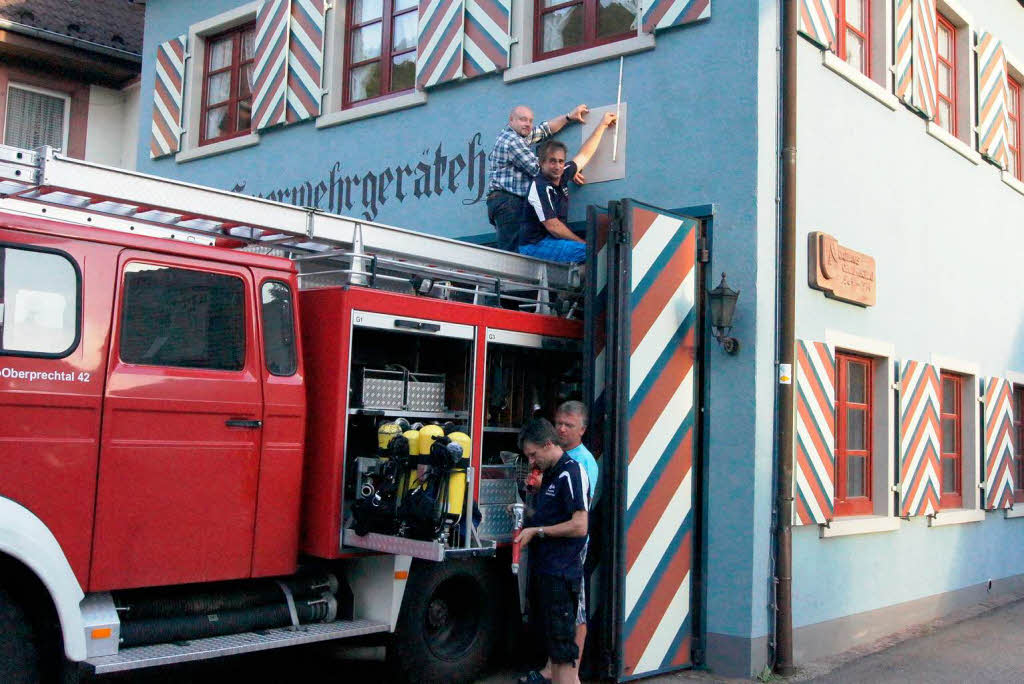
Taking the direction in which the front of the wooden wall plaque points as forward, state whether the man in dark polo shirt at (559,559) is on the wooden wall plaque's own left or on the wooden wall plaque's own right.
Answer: on the wooden wall plaque's own right

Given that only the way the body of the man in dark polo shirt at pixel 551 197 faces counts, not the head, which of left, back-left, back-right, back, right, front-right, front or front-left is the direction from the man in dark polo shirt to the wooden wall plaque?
front-left

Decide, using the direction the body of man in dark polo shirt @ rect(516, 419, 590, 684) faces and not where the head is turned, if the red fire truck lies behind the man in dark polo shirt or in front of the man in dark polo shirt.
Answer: in front

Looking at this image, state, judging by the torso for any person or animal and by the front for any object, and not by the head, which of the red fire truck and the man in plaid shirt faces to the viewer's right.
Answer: the man in plaid shirt

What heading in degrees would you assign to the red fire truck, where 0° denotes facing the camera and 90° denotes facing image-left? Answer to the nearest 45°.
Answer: approximately 45°

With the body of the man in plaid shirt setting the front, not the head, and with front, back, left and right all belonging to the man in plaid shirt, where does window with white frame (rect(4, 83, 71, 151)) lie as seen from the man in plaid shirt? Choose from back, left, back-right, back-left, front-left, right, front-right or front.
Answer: back-left

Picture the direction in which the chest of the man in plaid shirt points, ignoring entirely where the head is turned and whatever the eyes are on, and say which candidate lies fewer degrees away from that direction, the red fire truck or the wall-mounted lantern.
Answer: the wall-mounted lantern
